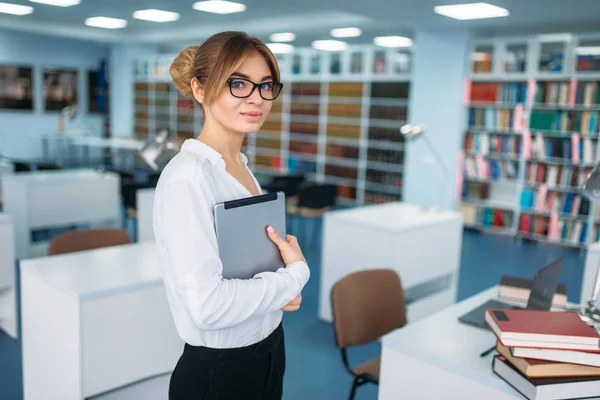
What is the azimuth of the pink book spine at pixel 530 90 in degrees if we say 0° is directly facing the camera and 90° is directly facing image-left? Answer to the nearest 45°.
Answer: approximately 0°

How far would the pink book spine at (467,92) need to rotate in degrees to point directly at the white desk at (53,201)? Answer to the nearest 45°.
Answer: approximately 45° to its right

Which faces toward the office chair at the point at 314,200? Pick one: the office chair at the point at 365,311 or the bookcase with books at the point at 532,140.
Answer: the bookcase with books

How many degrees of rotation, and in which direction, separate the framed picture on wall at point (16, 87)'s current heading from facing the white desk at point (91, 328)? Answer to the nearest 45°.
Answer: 0° — it already faces it

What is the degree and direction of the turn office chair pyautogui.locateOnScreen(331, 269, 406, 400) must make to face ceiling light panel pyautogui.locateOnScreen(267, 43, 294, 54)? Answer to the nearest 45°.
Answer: approximately 135° to its left

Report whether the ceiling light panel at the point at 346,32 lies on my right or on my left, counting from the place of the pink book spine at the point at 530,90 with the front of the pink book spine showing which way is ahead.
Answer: on my right

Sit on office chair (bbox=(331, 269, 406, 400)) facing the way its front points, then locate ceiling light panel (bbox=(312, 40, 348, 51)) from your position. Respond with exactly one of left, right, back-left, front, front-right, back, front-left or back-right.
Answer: back-left

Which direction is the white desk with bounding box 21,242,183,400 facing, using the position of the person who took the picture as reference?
facing away from the viewer and to the left of the viewer

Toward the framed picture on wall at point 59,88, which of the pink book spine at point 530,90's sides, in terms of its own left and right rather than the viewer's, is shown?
right
